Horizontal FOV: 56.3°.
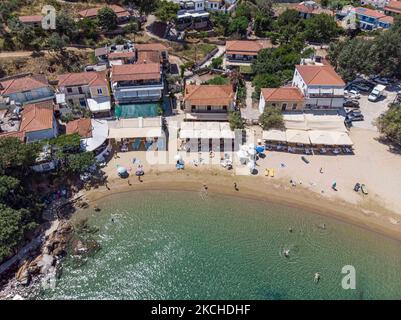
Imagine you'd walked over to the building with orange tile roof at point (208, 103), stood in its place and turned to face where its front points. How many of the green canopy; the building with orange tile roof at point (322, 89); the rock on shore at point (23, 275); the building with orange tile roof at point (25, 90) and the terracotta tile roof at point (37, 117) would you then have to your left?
1

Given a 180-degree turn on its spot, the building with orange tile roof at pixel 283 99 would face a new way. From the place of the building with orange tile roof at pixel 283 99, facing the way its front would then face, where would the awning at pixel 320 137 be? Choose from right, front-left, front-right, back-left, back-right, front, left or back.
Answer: back-right

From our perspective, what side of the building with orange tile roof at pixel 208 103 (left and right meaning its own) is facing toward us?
front

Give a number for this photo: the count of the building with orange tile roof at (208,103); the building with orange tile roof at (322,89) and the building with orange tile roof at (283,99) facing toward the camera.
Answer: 3

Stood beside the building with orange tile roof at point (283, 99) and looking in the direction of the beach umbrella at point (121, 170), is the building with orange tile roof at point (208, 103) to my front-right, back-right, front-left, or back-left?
front-right

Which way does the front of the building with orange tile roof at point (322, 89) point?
toward the camera

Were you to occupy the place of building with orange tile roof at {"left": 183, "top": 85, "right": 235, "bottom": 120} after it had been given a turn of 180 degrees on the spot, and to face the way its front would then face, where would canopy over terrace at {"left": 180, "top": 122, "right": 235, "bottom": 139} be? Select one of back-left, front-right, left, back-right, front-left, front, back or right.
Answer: back

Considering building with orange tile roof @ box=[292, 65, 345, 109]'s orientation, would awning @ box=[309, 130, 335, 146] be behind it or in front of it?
in front

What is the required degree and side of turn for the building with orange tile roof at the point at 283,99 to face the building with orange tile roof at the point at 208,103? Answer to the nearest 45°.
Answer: approximately 90° to its right

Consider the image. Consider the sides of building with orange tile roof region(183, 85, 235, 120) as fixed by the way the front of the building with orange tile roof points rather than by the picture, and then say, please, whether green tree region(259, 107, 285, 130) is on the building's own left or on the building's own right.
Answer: on the building's own left

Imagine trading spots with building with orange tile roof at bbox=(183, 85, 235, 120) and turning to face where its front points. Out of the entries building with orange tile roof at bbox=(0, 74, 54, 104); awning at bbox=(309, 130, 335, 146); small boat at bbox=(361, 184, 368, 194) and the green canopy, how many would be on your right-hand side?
2

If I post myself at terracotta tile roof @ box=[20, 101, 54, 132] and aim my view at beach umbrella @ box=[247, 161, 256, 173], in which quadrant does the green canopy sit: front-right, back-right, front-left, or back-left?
front-left

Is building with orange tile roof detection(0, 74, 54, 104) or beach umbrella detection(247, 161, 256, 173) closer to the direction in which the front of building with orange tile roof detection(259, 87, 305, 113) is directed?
the beach umbrella

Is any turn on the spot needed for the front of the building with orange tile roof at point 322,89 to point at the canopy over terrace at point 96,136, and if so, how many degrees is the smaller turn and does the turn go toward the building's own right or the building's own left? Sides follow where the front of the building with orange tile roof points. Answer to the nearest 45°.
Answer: approximately 45° to the building's own right

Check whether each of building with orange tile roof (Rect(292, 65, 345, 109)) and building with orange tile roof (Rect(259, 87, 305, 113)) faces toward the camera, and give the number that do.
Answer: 2

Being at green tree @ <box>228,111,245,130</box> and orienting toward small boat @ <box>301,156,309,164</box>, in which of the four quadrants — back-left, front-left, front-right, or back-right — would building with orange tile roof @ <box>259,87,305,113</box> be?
front-left

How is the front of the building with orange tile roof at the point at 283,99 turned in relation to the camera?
facing the viewer
